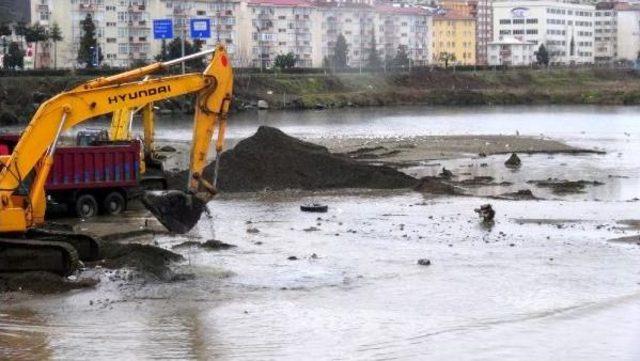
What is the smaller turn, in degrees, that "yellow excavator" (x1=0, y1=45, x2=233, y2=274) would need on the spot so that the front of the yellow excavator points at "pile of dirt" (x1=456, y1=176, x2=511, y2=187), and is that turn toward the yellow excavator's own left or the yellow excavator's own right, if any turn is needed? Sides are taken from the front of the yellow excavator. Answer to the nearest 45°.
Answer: approximately 45° to the yellow excavator's own left

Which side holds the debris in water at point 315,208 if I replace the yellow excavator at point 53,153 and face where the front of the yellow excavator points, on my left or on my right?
on my left

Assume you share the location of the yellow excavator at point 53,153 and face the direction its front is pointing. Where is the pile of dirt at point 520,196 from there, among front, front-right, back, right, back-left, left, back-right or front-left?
front-left

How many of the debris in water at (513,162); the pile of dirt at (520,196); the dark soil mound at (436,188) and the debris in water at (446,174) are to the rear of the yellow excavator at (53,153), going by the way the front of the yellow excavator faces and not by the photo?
0

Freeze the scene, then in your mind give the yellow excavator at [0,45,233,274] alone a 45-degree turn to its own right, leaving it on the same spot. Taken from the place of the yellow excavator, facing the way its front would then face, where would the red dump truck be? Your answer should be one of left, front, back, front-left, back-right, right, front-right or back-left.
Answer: back-left

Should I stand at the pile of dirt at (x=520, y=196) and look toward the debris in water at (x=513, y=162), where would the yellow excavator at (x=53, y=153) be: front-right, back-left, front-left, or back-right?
back-left

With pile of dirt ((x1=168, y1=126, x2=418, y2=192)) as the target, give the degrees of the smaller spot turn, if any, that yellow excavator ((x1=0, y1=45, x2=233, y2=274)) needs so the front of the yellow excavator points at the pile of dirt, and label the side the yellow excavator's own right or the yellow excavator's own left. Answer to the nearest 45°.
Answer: approximately 45° to the yellow excavator's own left

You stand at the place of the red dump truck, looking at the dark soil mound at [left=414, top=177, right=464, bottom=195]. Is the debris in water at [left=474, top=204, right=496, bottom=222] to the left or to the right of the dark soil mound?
right

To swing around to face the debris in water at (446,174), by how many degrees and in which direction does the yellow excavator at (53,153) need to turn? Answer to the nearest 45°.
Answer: approximately 45° to its left

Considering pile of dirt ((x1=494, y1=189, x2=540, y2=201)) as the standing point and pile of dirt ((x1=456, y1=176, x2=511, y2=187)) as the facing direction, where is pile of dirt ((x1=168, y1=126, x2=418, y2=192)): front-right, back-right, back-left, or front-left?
front-left

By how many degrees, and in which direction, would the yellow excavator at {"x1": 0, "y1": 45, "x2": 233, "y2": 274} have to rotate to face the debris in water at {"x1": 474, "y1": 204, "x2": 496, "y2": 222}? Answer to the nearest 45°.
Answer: approximately 45° to its left

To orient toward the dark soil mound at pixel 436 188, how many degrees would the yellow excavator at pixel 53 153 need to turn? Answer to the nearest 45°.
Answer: approximately 45° to its left

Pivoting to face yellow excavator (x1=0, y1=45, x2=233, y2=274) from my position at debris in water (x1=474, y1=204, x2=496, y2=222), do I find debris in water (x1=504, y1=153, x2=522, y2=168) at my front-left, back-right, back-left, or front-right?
back-right

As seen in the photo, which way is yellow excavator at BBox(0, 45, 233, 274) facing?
to the viewer's right
